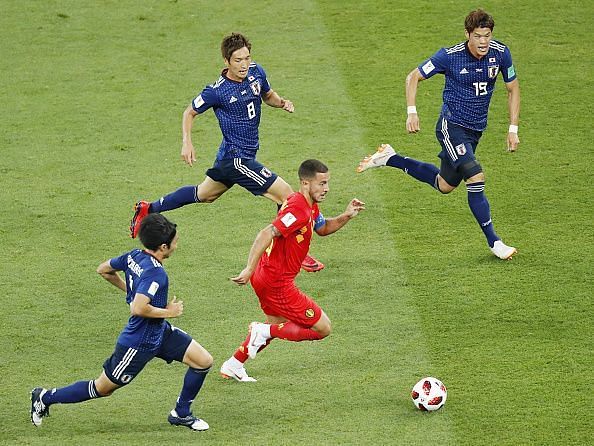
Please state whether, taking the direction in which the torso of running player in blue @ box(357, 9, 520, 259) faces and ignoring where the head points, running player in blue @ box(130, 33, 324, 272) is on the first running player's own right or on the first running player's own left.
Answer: on the first running player's own right

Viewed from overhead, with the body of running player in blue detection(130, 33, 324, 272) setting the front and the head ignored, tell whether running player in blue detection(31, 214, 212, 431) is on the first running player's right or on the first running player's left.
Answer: on the first running player's right

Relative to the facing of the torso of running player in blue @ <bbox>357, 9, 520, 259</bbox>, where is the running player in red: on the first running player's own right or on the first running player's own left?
on the first running player's own right

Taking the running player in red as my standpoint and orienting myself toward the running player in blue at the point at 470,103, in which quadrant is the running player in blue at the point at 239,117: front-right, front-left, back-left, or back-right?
front-left

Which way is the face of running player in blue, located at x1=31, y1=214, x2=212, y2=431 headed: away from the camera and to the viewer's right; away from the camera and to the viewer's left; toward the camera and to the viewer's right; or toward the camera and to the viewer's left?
away from the camera and to the viewer's right

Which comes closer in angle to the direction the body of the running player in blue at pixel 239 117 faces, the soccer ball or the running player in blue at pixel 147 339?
the soccer ball

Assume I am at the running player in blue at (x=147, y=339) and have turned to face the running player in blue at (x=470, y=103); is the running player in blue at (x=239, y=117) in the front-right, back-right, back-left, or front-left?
front-left

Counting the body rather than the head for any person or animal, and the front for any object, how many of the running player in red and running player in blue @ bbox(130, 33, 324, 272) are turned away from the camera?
0

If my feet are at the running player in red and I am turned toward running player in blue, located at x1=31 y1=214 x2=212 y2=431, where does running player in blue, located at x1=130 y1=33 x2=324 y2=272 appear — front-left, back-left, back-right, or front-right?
back-right

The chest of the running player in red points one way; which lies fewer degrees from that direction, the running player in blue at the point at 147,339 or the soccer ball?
the soccer ball

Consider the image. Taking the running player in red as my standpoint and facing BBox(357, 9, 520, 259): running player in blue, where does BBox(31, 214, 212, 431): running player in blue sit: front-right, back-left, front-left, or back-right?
back-left

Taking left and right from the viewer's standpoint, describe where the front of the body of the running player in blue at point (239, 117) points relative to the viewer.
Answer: facing the viewer and to the right of the viewer

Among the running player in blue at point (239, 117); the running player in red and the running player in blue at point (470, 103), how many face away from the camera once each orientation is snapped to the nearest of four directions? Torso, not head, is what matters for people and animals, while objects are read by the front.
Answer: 0

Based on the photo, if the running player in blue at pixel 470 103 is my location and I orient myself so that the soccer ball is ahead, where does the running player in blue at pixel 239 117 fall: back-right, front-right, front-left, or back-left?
front-right
